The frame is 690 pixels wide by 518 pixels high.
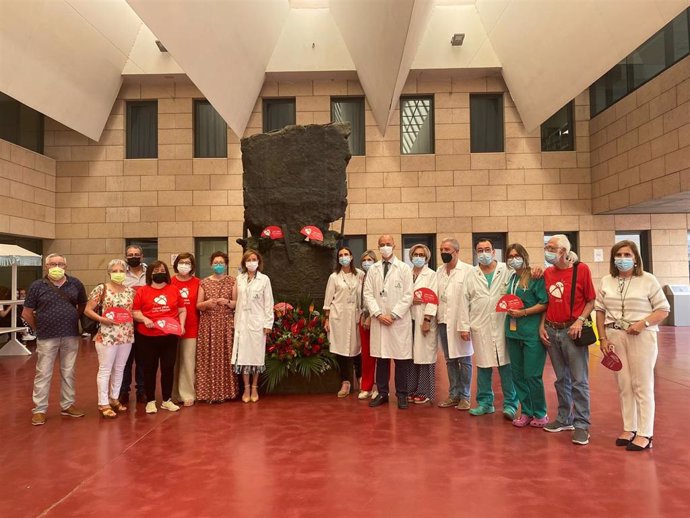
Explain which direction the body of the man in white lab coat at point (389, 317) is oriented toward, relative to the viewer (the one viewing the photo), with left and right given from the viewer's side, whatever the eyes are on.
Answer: facing the viewer

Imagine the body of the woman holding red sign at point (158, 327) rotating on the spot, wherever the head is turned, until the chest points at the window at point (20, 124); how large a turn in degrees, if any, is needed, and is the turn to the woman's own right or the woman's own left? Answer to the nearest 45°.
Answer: approximately 180°

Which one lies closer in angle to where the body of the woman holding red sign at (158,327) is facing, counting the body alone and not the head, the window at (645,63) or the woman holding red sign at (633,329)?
the woman holding red sign

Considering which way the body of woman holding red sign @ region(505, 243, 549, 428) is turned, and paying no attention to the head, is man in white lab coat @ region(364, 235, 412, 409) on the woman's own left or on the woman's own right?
on the woman's own right

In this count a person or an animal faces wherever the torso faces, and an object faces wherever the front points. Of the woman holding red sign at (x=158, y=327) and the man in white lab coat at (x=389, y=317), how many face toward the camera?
2

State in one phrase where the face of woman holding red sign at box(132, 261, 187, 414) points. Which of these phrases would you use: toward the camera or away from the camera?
toward the camera

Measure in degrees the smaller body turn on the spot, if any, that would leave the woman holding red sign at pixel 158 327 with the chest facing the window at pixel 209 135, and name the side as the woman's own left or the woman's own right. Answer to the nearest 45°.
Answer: approximately 180°

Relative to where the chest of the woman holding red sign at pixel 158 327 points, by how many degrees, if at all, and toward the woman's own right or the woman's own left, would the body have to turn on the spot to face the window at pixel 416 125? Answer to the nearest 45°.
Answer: approximately 135° to the woman's own left

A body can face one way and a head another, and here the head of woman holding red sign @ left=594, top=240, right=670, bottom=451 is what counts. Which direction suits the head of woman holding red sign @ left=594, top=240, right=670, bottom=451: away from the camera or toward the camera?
toward the camera

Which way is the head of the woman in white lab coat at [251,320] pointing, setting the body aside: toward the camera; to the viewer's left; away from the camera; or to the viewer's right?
toward the camera

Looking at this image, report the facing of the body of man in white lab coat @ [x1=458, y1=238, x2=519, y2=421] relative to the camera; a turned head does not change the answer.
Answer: toward the camera

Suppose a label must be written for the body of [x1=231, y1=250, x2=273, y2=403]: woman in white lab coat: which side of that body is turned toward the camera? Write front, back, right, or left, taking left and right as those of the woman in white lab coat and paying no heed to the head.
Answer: front

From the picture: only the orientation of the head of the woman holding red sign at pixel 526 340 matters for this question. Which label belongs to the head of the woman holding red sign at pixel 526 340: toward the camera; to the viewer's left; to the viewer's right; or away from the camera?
toward the camera

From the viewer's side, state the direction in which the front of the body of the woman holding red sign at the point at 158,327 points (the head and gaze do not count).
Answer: toward the camera

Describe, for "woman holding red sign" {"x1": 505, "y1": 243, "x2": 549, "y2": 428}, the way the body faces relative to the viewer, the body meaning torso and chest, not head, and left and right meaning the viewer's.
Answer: facing the viewer and to the left of the viewer

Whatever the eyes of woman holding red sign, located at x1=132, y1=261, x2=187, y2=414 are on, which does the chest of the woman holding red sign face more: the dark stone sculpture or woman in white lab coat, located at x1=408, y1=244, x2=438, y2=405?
the woman in white lab coat
